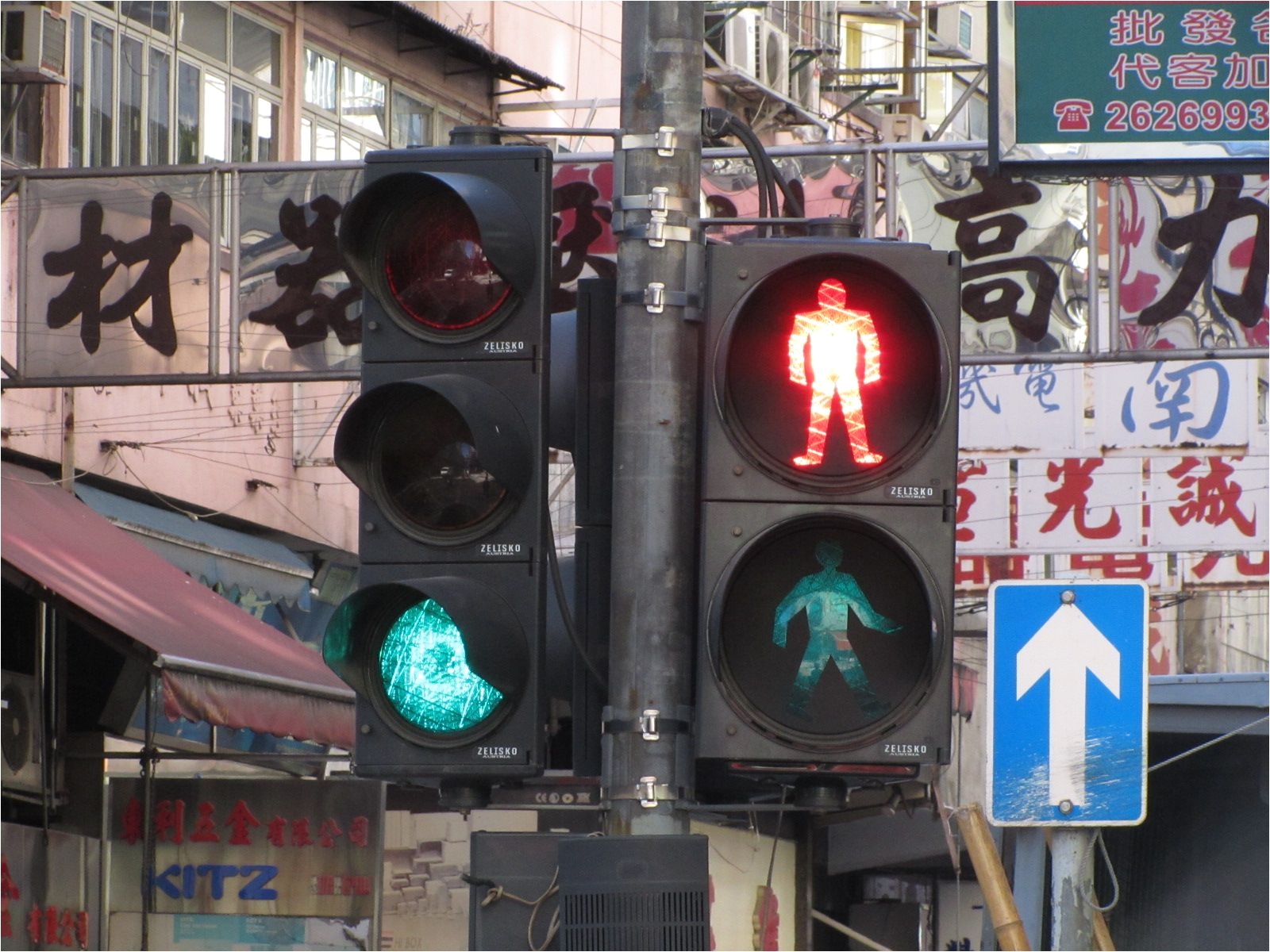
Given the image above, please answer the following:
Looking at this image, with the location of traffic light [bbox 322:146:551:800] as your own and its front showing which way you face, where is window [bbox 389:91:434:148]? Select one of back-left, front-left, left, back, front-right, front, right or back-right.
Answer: back-right

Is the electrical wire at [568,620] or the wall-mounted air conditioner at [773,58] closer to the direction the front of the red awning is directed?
the electrical wire

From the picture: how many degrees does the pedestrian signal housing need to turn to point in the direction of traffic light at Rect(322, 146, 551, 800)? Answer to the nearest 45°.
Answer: approximately 90° to its right

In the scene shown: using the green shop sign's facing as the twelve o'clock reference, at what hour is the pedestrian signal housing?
The pedestrian signal housing is roughly at 1 o'clock from the green shop sign.

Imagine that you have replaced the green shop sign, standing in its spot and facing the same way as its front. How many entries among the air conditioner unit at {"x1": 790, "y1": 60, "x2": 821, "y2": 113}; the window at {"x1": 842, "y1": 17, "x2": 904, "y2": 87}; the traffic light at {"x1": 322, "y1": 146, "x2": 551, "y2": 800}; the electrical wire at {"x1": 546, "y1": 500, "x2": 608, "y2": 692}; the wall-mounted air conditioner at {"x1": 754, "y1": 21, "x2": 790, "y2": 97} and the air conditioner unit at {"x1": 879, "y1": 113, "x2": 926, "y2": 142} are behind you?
4

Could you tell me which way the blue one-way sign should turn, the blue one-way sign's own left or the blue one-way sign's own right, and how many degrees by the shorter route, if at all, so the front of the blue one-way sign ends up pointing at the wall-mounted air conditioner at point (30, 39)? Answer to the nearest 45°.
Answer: approximately 135° to the blue one-way sign's own right

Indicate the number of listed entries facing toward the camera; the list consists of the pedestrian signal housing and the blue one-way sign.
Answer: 2

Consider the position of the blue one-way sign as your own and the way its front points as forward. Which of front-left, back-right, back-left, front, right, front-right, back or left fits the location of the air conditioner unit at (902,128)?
back
